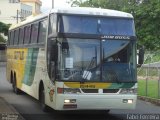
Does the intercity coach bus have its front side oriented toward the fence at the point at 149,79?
no

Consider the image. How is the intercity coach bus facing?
toward the camera
